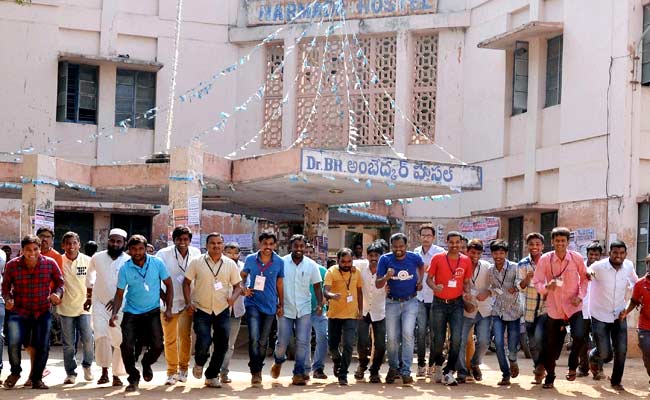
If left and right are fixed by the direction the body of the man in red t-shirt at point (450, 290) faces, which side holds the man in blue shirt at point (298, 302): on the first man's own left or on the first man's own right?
on the first man's own right

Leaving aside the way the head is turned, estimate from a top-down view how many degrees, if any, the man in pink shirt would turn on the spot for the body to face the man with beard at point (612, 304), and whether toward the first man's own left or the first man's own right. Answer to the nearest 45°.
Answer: approximately 135° to the first man's own left

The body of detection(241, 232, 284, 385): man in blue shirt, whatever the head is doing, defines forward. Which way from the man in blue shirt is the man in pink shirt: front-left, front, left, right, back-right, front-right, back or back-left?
left

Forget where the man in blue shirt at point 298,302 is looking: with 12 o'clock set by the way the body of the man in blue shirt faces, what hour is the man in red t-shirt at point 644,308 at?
The man in red t-shirt is roughly at 9 o'clock from the man in blue shirt.

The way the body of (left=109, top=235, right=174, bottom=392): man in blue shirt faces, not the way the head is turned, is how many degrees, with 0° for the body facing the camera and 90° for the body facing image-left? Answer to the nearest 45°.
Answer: approximately 0°

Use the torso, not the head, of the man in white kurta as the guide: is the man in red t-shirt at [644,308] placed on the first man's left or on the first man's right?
on the first man's left

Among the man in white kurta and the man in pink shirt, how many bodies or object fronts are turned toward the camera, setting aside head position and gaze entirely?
2

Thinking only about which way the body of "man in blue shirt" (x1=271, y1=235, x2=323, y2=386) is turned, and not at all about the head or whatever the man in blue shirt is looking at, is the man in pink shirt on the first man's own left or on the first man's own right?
on the first man's own left

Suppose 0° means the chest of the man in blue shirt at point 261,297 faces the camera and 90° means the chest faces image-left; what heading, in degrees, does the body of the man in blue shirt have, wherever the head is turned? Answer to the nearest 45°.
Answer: approximately 0°

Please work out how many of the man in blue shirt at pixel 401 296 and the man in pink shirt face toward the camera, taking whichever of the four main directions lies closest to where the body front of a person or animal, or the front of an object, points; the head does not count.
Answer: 2
